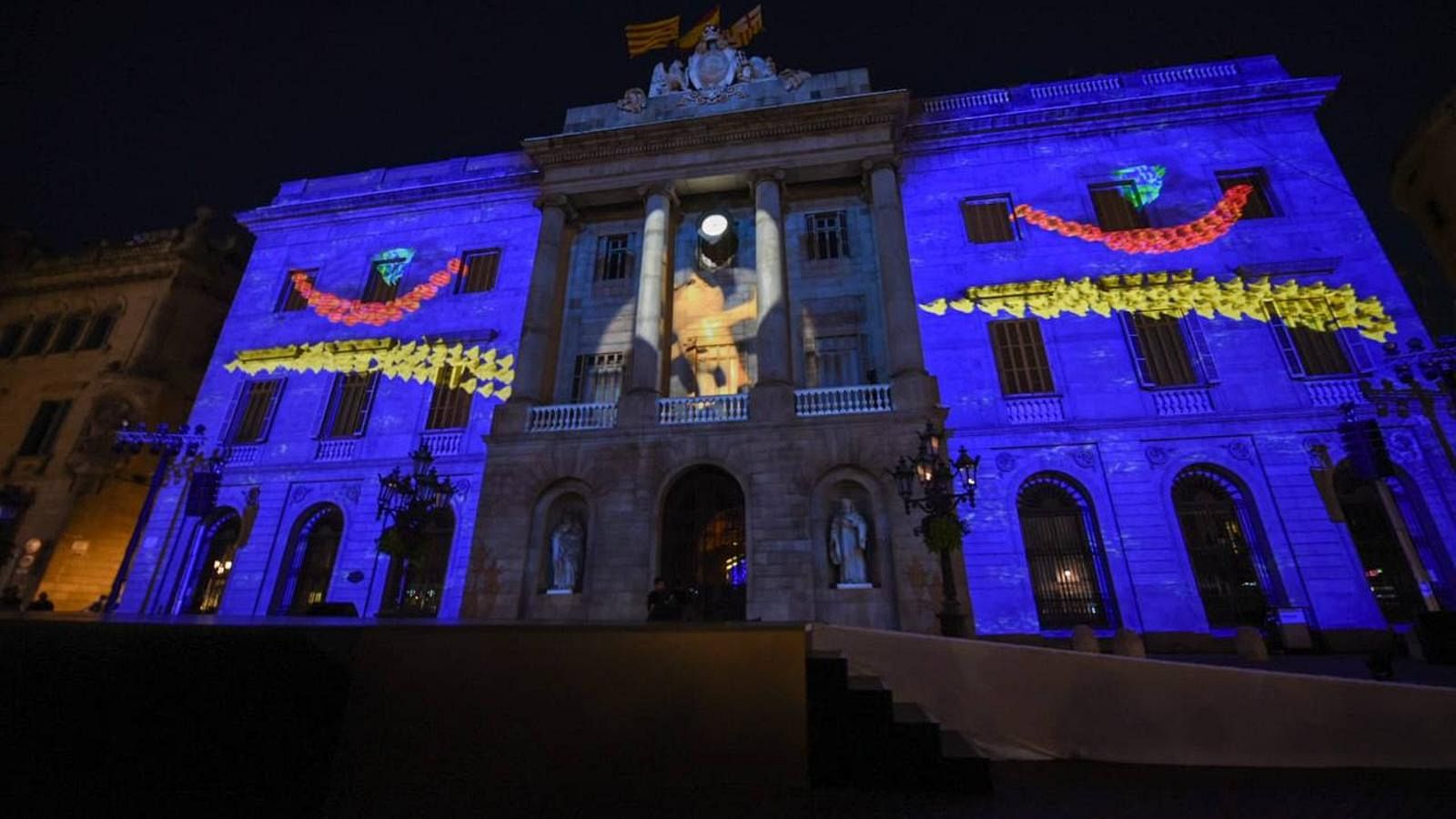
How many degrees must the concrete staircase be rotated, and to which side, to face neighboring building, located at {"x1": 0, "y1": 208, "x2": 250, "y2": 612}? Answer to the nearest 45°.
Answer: approximately 180°

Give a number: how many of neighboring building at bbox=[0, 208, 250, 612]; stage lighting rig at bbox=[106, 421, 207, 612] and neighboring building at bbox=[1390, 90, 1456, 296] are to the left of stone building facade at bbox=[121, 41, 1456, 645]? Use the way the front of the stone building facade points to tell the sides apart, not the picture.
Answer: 1

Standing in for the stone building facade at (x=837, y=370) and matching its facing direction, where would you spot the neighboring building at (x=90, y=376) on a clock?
The neighboring building is roughly at 3 o'clock from the stone building facade.

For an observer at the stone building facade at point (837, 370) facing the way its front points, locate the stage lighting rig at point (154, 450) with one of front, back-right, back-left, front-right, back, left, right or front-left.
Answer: right

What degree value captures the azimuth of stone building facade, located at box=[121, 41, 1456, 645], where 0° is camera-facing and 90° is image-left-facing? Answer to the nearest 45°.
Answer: approximately 0°

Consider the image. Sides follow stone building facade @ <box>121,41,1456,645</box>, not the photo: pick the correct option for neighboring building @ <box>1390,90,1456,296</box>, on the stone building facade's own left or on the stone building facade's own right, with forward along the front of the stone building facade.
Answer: on the stone building facade's own left
